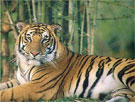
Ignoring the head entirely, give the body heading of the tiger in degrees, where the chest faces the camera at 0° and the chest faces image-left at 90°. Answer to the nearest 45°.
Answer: approximately 90°
